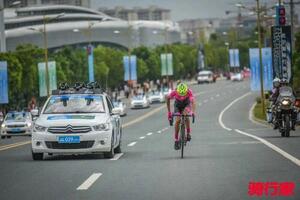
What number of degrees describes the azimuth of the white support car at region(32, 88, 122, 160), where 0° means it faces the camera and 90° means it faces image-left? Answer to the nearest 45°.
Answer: approximately 0°

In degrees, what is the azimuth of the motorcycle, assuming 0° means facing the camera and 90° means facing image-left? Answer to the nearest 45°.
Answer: approximately 0°
